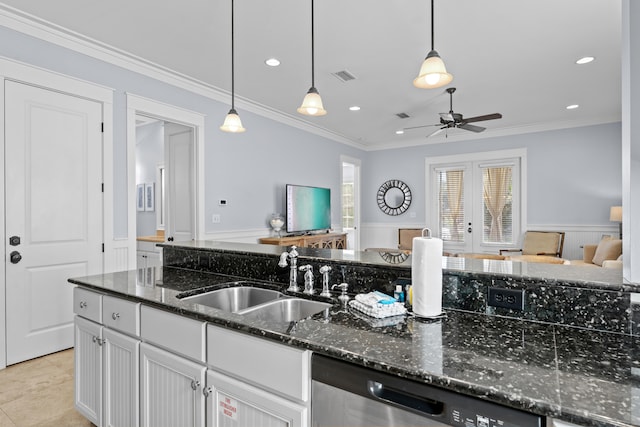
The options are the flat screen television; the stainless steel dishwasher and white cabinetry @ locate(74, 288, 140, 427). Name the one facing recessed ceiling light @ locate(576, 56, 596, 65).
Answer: the flat screen television

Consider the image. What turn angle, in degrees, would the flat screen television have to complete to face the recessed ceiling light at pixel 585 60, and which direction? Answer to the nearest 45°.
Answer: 0° — it already faces it

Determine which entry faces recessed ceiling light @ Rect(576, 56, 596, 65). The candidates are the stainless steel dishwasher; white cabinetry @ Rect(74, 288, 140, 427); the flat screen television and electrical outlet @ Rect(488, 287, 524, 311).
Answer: the flat screen television

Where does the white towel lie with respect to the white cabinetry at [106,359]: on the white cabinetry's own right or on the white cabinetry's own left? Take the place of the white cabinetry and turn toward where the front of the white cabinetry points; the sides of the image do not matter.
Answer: on the white cabinetry's own left

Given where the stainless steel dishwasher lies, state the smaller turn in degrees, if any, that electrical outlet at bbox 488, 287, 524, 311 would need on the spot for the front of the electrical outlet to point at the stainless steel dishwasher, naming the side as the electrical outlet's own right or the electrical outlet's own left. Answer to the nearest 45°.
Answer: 0° — it already faces it

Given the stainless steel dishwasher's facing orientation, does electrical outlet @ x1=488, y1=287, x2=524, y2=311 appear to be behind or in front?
behind

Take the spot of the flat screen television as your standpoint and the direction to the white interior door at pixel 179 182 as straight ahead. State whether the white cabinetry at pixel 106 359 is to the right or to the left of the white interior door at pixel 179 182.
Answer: left

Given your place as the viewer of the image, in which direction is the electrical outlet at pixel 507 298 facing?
facing the viewer and to the left of the viewer

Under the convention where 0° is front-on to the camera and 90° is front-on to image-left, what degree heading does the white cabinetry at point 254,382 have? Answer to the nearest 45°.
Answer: approximately 45°

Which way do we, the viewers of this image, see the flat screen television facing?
facing the viewer and to the right of the viewer

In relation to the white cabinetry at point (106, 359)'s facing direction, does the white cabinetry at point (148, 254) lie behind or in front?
behind

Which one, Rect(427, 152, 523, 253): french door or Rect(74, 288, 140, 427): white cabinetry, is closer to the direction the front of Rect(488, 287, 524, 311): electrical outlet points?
the white cabinetry

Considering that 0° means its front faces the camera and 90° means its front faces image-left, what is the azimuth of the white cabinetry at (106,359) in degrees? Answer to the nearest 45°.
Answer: approximately 45°

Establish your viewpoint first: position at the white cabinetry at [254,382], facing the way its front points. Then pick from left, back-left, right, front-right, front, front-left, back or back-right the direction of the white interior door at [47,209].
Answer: right
